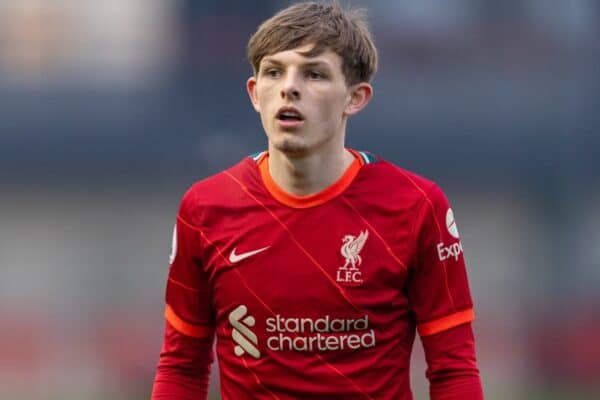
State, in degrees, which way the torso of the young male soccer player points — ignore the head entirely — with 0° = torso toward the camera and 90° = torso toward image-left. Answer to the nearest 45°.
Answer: approximately 0°
